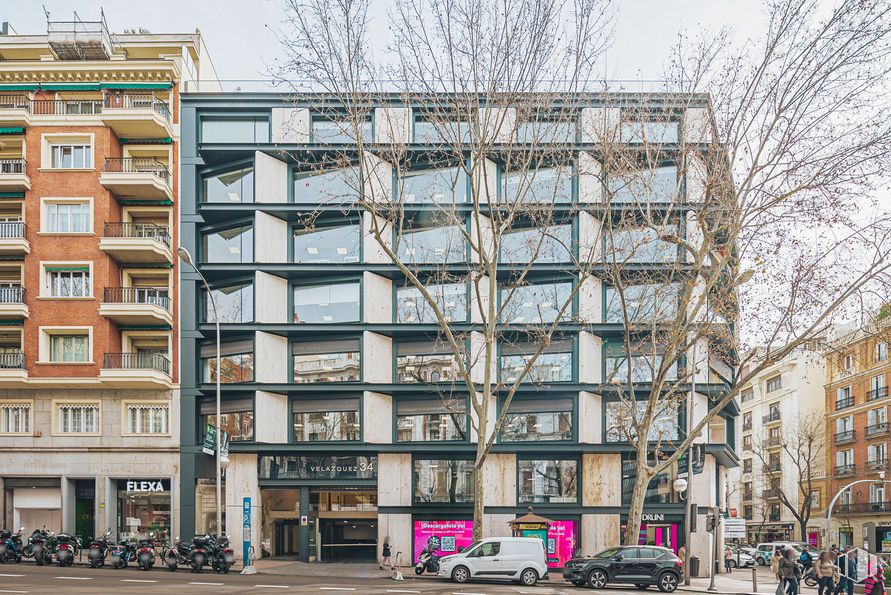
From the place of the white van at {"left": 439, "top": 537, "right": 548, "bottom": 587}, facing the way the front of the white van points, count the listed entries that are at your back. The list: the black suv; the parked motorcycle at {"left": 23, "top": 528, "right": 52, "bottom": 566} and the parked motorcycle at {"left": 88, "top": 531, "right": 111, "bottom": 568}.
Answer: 1

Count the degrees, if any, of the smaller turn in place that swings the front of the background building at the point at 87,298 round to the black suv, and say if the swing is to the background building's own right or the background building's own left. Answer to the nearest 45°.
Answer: approximately 45° to the background building's own left

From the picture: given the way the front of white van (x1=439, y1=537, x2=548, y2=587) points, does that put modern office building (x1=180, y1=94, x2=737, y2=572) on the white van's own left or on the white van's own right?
on the white van's own right

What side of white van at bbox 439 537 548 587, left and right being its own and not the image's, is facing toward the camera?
left

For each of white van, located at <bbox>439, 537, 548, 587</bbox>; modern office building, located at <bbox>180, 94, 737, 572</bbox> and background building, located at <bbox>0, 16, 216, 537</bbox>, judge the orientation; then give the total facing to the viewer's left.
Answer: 1

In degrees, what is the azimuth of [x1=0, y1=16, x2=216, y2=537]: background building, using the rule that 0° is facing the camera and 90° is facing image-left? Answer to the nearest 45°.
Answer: approximately 0°

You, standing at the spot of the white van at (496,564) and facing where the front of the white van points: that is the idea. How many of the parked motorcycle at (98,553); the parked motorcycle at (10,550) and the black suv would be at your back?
1
